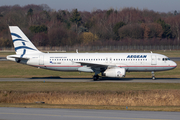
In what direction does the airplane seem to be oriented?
to the viewer's right
